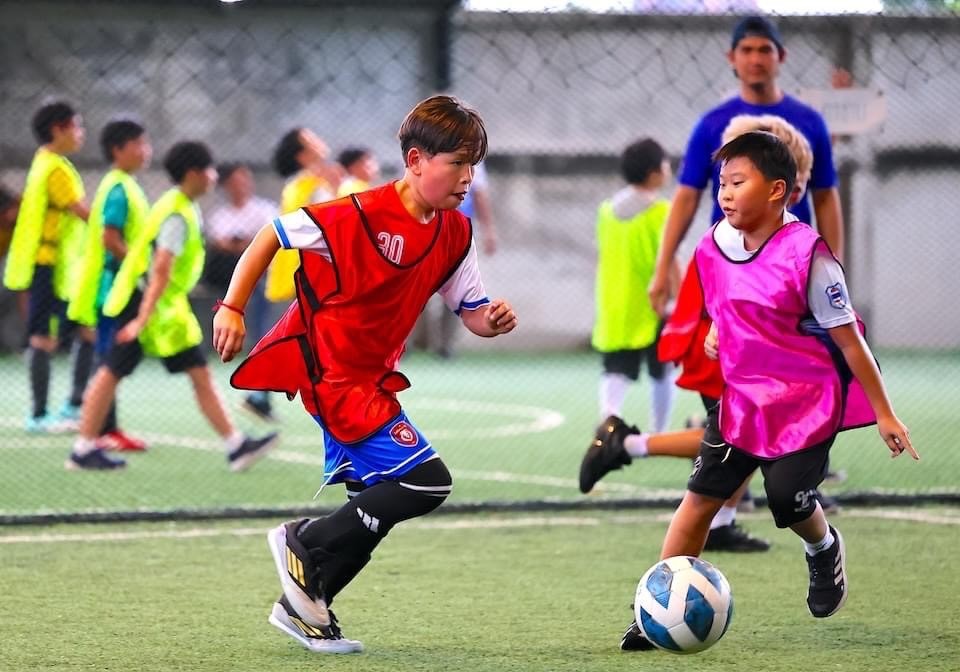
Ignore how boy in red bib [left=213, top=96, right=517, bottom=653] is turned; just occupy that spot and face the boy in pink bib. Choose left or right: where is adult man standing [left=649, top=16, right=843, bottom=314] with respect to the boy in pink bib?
left

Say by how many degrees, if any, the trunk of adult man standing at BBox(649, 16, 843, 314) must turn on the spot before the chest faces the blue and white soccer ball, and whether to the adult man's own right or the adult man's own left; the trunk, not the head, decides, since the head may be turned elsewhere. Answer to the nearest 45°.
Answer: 0° — they already face it

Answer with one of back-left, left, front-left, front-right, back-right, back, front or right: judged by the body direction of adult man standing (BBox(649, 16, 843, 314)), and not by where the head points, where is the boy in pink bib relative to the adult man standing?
front

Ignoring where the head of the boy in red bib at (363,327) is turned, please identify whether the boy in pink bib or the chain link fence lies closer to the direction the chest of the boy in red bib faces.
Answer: the boy in pink bib

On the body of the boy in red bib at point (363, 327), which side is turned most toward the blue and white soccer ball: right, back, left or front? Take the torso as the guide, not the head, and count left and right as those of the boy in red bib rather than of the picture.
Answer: front

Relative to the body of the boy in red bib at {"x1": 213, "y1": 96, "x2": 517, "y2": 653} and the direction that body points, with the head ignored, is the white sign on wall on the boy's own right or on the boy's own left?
on the boy's own left

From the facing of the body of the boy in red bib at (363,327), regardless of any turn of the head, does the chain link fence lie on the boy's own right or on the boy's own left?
on the boy's own left

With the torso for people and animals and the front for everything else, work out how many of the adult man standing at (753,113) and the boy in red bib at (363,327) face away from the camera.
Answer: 0

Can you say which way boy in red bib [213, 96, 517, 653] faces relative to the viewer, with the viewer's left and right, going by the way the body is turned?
facing the viewer and to the right of the viewer

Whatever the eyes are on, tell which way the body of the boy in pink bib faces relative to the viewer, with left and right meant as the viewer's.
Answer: facing the viewer and to the left of the viewer

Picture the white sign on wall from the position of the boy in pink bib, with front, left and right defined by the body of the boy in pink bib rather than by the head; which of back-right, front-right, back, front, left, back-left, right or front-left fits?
back-right

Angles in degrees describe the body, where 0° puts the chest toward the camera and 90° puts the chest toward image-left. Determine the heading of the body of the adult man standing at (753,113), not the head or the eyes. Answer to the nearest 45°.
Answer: approximately 0°
